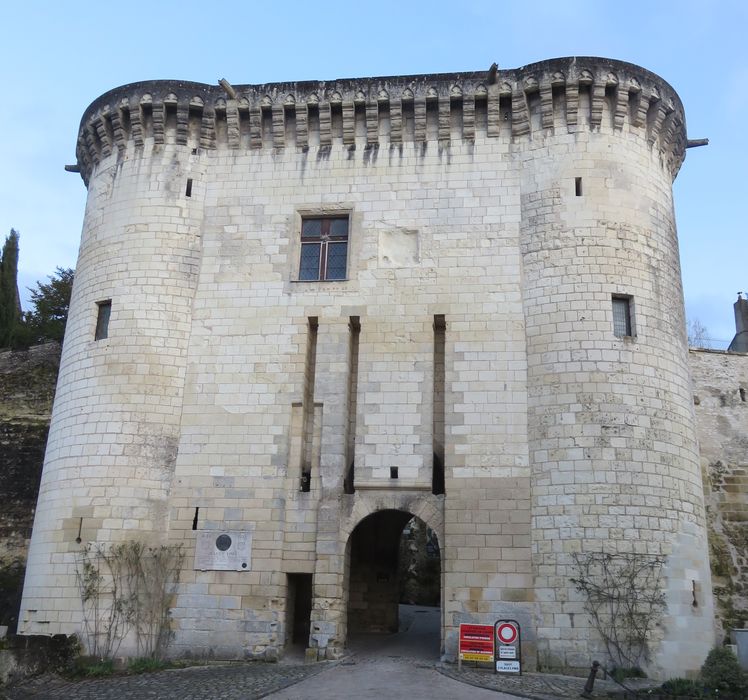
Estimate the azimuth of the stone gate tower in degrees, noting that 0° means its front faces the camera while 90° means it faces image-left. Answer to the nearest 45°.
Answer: approximately 0°

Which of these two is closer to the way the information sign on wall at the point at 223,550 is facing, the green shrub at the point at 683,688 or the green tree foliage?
the green shrub

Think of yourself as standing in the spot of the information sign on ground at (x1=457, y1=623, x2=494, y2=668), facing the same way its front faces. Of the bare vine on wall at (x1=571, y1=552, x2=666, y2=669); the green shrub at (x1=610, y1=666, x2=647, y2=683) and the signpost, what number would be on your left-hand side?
3

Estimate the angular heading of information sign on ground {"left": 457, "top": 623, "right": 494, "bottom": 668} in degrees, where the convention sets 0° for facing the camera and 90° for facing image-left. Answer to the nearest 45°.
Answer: approximately 0°

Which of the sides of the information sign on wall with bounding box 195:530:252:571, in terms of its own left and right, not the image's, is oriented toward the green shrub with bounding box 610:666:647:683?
left

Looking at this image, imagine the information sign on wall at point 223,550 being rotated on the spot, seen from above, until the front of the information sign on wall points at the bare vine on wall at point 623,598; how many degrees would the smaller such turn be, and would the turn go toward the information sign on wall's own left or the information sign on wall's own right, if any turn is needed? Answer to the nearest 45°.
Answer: approximately 90° to the information sign on wall's own left

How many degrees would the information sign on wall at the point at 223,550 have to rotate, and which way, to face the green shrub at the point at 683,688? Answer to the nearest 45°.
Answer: approximately 45° to its left

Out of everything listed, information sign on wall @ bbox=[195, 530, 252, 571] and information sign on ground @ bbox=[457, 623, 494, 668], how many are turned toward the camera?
2

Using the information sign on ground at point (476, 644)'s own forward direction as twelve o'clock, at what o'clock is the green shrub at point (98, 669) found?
The green shrub is roughly at 3 o'clock from the information sign on ground.

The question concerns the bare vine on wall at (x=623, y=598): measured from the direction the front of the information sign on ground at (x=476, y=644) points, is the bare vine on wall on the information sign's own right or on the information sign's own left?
on the information sign's own left

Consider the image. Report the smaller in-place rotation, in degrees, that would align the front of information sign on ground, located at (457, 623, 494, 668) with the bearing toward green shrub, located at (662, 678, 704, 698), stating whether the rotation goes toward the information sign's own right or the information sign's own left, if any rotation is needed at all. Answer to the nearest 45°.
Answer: approximately 90° to the information sign's own left
